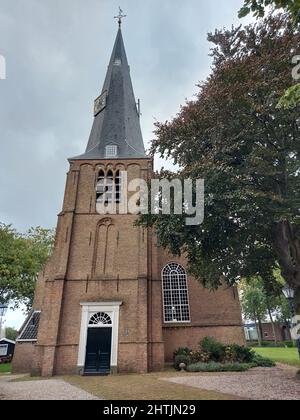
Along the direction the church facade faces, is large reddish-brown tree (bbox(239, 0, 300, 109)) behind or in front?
in front

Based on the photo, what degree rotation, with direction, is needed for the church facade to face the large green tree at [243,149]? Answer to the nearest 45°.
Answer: approximately 45° to its left

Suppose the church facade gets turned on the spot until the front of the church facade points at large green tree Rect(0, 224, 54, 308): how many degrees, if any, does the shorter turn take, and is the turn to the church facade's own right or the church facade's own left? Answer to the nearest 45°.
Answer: approximately 135° to the church facade's own right

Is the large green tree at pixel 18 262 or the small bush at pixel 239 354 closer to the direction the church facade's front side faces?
the small bush

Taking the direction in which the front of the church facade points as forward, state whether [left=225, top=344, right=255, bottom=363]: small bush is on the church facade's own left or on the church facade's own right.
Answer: on the church facade's own left

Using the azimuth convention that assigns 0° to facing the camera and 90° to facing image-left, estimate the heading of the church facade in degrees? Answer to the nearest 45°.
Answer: approximately 0°
